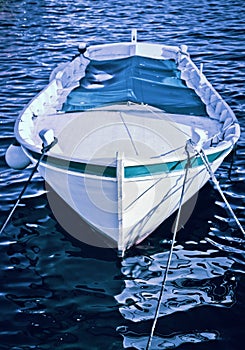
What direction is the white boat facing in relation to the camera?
toward the camera
